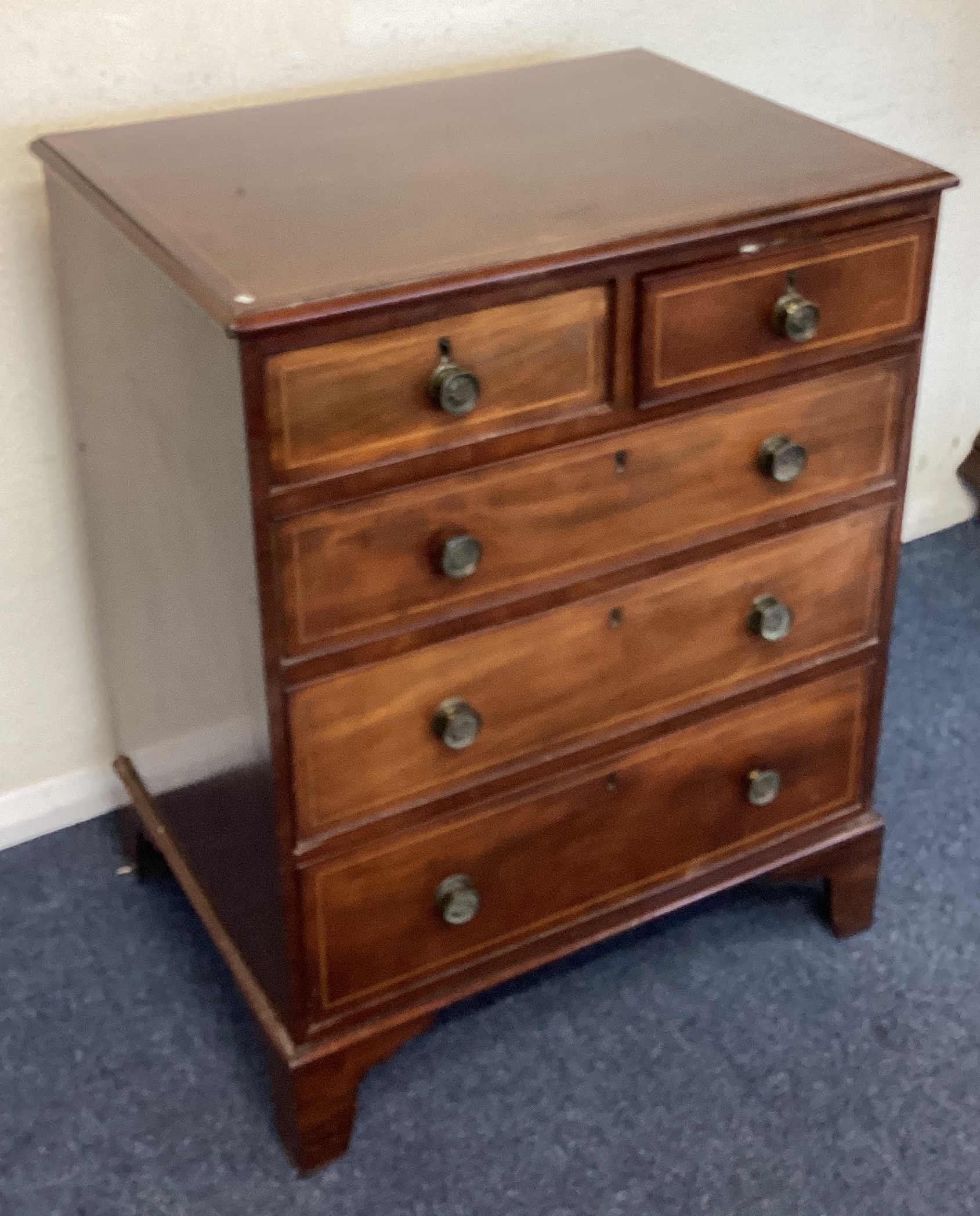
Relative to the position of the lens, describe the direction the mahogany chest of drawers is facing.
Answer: facing the viewer and to the right of the viewer

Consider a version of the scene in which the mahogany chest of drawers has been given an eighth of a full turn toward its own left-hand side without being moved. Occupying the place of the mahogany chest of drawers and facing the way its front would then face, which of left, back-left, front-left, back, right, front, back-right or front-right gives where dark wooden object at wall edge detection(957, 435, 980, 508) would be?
front-left
